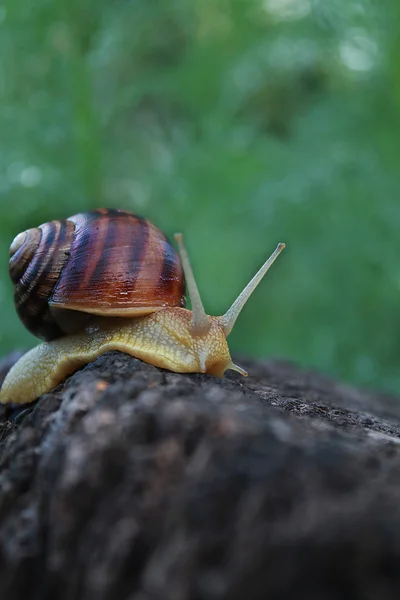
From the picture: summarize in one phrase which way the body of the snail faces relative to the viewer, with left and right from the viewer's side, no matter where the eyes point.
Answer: facing to the right of the viewer
